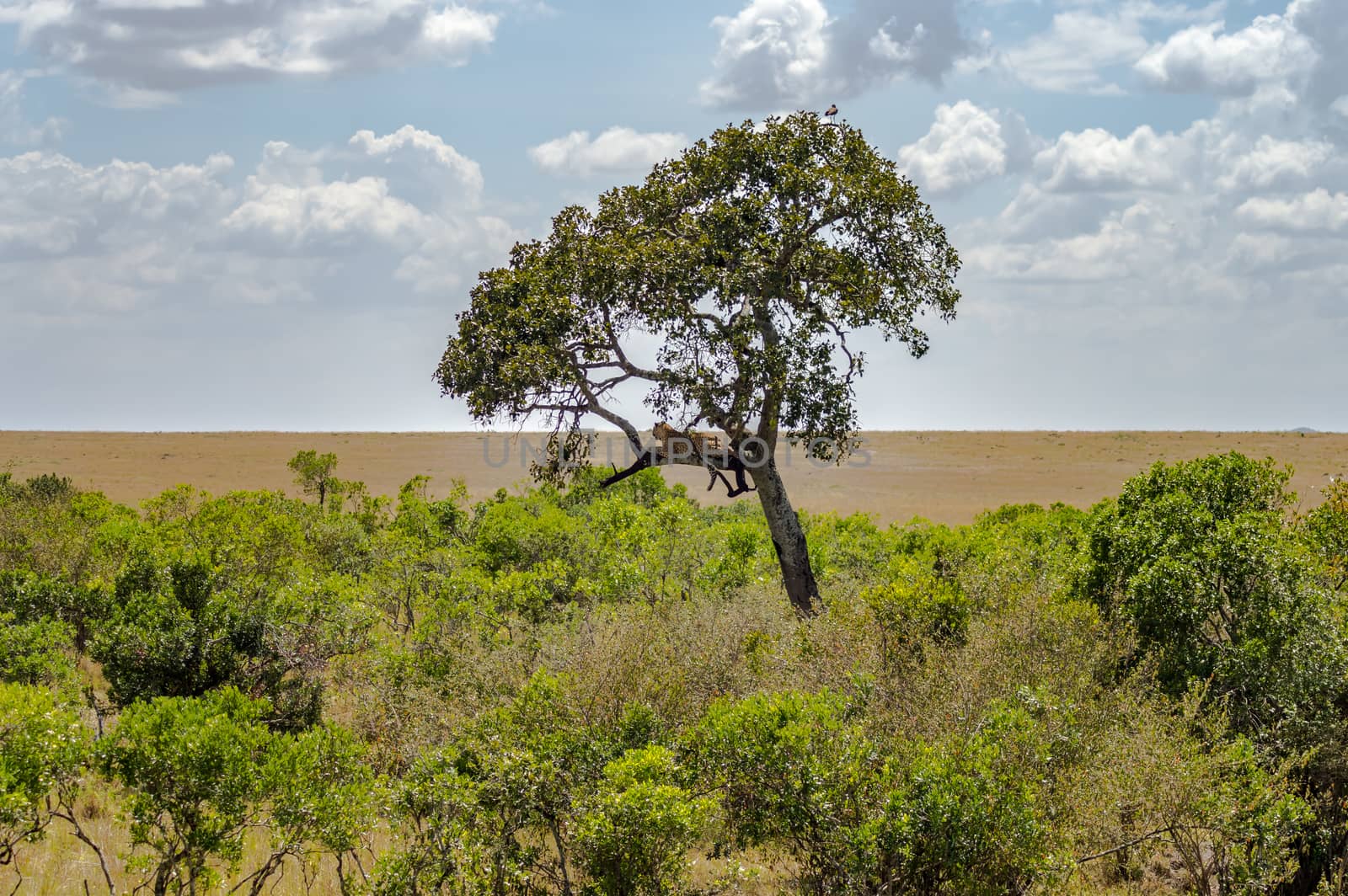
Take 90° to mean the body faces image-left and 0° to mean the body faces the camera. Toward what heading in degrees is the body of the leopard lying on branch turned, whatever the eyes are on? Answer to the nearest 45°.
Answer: approximately 90°

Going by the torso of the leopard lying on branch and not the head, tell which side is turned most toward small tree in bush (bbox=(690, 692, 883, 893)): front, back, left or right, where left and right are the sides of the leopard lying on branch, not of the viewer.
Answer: left

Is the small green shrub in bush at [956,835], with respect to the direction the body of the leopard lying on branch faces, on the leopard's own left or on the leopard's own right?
on the leopard's own left

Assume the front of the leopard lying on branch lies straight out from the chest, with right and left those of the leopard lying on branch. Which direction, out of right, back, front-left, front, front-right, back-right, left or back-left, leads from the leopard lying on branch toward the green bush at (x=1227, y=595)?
back-left

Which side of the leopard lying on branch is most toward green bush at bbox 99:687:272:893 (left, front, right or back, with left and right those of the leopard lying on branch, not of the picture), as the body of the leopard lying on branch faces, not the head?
left

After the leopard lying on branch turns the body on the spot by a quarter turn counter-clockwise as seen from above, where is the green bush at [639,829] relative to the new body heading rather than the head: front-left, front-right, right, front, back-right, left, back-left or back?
front
